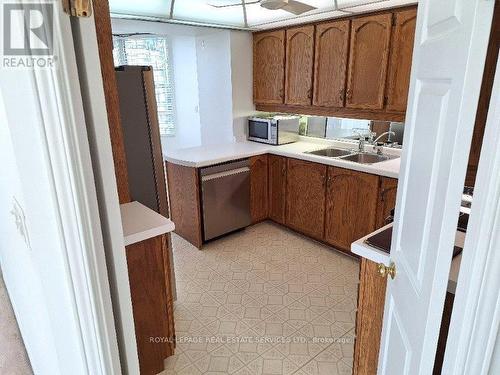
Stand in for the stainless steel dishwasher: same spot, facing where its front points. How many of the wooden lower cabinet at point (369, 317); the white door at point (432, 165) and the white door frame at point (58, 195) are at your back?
0

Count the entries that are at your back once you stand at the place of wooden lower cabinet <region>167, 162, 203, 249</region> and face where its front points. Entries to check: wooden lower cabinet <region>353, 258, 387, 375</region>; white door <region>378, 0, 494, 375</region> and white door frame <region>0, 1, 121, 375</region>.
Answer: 0

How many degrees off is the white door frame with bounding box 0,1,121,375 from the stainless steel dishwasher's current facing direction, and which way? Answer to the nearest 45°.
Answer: approximately 45° to its right

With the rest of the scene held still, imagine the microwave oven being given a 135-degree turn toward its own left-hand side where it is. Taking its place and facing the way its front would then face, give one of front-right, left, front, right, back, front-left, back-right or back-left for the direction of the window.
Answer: back-left

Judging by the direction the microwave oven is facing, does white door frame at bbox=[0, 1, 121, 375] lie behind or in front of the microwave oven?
in front

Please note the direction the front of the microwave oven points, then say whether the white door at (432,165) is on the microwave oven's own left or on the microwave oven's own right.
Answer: on the microwave oven's own left

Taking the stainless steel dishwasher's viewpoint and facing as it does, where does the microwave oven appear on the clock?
The microwave oven is roughly at 9 o'clock from the stainless steel dishwasher.

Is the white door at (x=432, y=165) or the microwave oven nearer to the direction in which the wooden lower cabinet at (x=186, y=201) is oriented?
the white door

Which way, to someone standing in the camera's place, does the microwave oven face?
facing the viewer and to the left of the viewer

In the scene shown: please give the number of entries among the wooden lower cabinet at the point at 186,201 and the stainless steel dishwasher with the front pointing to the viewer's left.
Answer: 0

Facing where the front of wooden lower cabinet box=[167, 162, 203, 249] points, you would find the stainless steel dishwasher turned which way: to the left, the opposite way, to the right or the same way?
the same way
